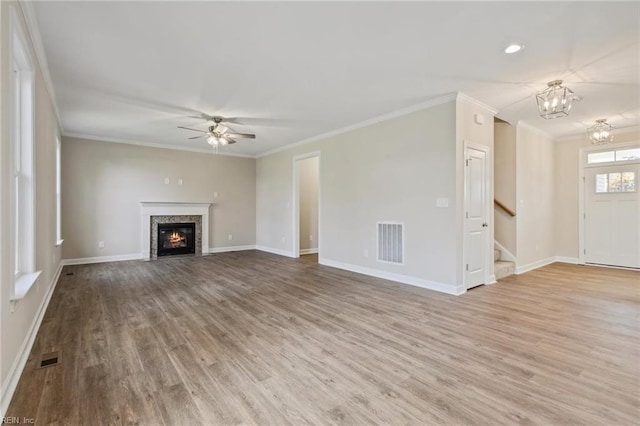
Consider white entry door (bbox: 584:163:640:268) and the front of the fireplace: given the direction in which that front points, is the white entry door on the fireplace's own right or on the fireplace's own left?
on the fireplace's own left

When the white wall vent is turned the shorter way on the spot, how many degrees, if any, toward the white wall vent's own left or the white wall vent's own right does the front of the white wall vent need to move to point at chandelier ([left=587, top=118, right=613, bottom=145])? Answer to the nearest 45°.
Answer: approximately 135° to the white wall vent's own left

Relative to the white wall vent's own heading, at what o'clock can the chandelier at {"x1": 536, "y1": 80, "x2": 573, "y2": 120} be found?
The chandelier is roughly at 8 o'clock from the white wall vent.

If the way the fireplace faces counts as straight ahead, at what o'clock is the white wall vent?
The white wall vent is roughly at 11 o'clock from the fireplace.

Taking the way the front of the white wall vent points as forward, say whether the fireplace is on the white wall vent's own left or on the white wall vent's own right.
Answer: on the white wall vent's own right

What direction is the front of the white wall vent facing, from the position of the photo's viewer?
facing the viewer and to the left of the viewer

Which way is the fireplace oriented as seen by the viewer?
toward the camera

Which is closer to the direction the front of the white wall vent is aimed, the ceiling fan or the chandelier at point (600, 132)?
the ceiling fan

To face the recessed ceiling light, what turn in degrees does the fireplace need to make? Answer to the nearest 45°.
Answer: approximately 45° to its left

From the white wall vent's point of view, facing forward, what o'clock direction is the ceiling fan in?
The ceiling fan is roughly at 1 o'clock from the white wall vent.

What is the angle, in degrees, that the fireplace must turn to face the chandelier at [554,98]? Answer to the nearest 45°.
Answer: approximately 45° to its left

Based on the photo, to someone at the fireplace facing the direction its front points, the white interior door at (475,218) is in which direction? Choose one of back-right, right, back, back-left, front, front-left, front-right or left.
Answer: front-left
